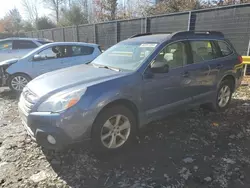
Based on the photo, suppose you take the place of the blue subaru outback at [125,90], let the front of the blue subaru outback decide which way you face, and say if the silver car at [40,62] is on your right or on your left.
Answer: on your right

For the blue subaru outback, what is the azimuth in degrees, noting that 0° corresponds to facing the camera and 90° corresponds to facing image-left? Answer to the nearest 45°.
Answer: approximately 45°

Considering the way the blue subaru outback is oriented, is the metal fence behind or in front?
behind

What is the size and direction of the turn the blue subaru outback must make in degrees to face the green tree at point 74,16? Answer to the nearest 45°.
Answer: approximately 135° to its right

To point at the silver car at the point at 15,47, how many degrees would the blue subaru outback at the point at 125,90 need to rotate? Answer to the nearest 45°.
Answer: approximately 90° to its right
